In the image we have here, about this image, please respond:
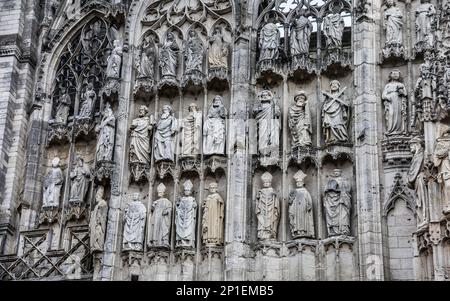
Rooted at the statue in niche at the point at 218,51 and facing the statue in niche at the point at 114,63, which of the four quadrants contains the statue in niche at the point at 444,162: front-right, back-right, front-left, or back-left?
back-left

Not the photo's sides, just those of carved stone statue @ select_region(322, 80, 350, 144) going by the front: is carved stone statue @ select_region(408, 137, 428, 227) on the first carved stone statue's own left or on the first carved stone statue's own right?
on the first carved stone statue's own left

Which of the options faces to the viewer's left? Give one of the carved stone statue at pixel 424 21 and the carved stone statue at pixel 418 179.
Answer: the carved stone statue at pixel 418 179

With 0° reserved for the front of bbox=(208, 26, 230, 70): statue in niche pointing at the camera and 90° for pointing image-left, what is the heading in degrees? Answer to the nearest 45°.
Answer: approximately 0°
